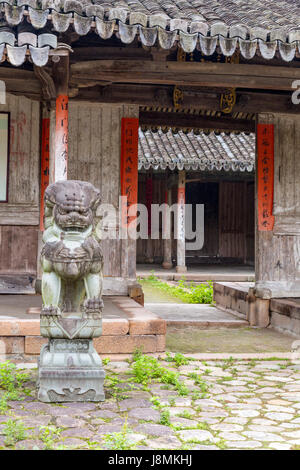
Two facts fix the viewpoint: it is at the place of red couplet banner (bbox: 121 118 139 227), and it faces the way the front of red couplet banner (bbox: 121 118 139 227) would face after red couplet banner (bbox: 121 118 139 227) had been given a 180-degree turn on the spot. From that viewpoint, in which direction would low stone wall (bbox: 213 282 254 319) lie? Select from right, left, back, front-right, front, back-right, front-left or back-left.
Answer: front-right

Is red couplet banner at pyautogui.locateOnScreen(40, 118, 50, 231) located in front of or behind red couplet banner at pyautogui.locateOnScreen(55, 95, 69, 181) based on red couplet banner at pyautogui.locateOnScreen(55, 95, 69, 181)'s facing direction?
behind

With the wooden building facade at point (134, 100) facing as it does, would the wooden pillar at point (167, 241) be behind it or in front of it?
behind

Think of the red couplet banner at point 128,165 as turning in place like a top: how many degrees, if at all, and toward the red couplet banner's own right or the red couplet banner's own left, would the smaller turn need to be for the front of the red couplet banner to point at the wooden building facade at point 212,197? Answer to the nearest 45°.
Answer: approximately 180°

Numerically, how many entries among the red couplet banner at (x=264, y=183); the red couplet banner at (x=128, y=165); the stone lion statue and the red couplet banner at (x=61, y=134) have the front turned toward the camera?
4

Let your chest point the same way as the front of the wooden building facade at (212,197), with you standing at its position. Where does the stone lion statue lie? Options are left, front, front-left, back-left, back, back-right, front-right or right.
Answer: front

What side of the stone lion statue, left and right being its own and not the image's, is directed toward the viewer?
front

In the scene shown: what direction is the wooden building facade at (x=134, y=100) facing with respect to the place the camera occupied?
facing the viewer

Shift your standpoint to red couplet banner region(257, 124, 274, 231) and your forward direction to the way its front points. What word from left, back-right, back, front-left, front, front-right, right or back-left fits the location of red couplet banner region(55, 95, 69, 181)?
front-right

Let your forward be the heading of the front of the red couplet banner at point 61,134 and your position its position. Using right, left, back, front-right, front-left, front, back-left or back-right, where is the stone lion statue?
front

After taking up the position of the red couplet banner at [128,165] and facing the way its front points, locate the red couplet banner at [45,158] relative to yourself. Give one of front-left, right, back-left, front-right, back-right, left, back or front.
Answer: right

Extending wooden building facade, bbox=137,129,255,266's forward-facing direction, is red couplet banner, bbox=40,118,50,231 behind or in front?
in front
